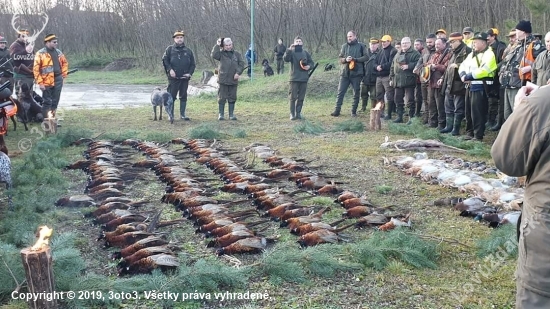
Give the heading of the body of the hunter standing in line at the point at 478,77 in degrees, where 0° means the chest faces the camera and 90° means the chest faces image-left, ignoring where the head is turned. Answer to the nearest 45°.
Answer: approximately 45°

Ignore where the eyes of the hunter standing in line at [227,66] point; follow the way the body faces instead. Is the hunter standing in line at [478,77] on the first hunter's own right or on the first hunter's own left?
on the first hunter's own left

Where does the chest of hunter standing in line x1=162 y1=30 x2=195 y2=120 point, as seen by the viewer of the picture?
toward the camera

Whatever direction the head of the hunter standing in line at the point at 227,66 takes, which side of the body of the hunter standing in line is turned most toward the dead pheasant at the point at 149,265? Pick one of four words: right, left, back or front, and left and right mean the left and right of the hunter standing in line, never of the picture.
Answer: front

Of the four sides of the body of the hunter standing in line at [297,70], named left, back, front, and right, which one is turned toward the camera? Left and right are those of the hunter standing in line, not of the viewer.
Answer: front

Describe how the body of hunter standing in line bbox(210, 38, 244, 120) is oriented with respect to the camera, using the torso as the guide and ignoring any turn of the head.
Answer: toward the camera

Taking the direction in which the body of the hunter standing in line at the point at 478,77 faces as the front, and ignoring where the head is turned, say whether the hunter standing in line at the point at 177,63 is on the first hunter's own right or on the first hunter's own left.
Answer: on the first hunter's own right

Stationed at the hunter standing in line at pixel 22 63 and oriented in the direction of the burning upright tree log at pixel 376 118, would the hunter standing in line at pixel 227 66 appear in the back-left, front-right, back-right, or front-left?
front-left

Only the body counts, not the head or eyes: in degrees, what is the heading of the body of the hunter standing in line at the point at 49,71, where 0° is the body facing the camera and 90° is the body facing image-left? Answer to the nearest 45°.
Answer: approximately 315°

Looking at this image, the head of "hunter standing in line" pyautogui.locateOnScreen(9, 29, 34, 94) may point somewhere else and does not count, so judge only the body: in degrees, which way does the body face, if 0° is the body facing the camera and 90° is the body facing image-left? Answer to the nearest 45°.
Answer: approximately 315°

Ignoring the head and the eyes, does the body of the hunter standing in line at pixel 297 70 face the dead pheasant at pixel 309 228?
yes

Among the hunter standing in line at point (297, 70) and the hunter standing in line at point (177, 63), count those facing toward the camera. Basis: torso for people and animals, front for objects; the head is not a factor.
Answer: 2

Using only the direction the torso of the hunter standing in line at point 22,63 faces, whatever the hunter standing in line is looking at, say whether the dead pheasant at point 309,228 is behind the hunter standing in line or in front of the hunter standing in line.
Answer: in front
